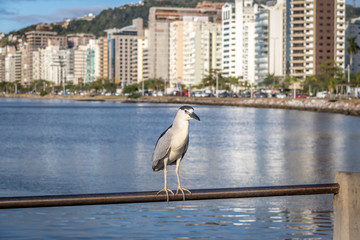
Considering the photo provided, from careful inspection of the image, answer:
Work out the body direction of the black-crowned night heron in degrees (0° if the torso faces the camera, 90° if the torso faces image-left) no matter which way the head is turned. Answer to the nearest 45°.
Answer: approximately 315°
